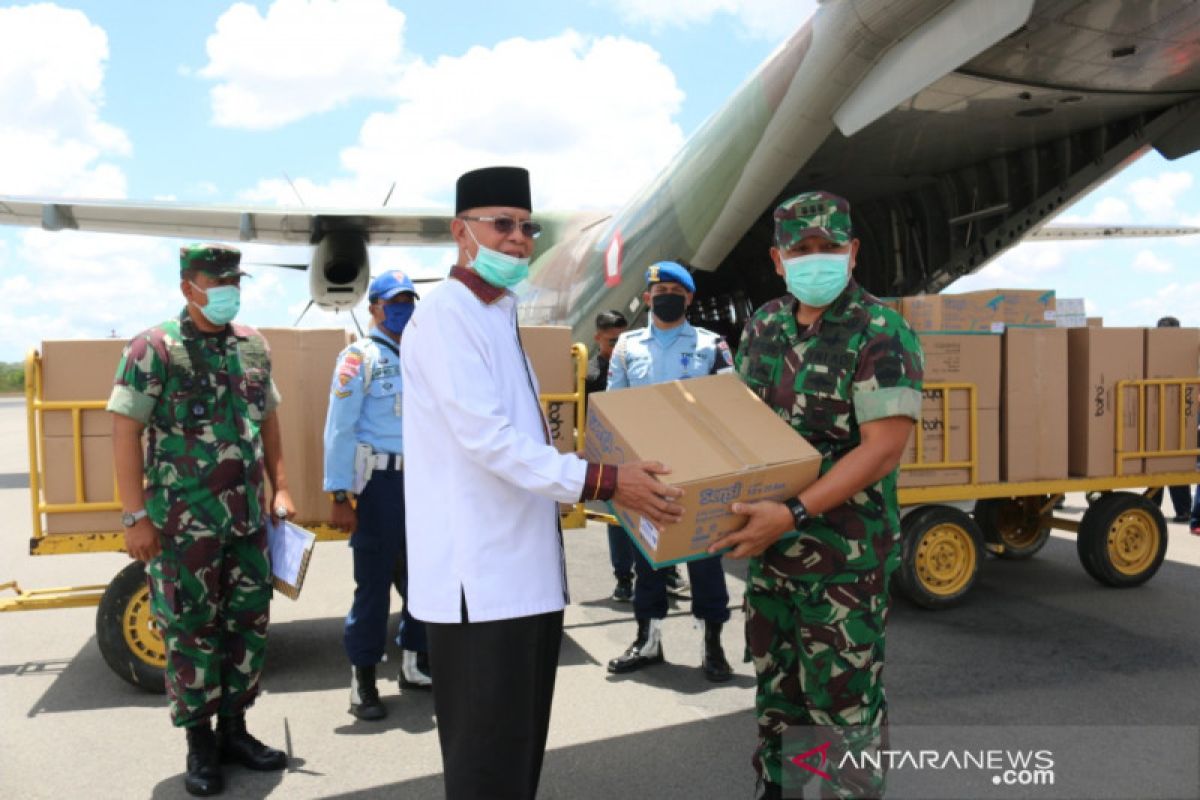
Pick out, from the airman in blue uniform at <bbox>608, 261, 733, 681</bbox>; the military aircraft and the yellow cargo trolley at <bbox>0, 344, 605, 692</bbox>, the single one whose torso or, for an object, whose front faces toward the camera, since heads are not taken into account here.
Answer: the airman in blue uniform

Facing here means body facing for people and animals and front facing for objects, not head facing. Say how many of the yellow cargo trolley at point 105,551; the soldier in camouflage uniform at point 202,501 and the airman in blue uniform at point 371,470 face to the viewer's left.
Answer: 1

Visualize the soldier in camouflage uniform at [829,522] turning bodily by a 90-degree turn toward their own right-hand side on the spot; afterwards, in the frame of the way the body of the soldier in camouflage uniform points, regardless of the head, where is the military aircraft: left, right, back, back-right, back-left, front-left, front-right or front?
front-right

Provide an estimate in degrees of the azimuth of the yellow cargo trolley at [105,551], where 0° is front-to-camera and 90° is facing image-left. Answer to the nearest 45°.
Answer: approximately 90°

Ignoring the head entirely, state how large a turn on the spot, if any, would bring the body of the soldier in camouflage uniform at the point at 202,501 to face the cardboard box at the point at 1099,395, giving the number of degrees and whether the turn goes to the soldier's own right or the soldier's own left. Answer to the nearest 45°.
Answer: approximately 45° to the soldier's own left

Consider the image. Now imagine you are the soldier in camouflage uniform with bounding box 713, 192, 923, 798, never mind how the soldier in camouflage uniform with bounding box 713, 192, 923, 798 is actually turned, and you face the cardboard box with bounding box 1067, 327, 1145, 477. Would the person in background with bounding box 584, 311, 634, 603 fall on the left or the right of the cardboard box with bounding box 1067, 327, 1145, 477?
left

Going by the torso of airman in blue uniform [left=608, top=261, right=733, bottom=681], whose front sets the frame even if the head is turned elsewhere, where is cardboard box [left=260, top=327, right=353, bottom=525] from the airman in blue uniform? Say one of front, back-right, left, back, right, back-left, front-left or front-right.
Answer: right

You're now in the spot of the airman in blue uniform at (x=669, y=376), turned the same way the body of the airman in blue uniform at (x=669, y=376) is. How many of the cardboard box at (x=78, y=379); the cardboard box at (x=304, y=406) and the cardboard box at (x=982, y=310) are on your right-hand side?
2

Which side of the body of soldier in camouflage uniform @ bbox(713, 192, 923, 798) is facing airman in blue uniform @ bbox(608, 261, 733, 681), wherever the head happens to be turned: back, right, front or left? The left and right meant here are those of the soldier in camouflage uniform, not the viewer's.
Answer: right

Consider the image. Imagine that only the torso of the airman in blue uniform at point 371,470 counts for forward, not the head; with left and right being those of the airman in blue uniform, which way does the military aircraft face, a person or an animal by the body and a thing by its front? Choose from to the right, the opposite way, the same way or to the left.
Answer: the opposite way

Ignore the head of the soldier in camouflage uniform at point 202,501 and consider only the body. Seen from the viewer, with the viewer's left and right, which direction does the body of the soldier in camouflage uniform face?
facing the viewer and to the right of the viewer

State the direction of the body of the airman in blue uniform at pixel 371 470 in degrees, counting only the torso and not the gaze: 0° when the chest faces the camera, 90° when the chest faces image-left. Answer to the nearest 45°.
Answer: approximately 315°

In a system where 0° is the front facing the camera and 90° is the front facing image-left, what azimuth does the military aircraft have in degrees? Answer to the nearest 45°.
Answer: approximately 135°

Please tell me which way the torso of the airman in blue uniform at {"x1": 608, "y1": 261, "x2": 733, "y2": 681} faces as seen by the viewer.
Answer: toward the camera
